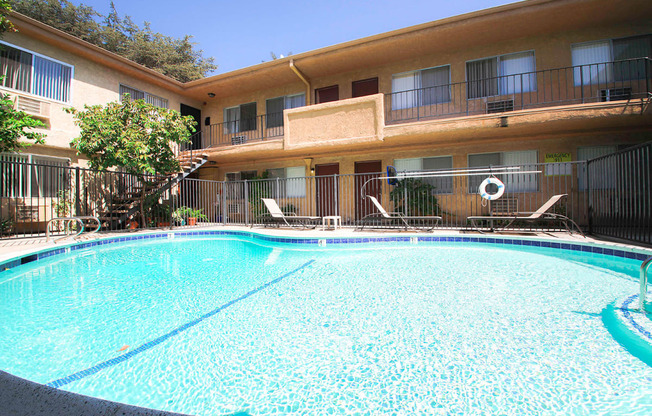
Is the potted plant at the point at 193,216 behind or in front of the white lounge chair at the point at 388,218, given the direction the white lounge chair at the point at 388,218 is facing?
behind

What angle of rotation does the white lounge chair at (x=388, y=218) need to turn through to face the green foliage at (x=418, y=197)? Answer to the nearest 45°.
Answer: approximately 45° to its left

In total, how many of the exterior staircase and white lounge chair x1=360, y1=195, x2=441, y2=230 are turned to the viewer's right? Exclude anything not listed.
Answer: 1

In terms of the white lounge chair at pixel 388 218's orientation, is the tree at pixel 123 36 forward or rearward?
rearward

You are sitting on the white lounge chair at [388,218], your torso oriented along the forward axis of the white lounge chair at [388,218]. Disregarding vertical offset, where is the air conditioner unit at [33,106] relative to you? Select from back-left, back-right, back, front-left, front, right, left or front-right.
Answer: back

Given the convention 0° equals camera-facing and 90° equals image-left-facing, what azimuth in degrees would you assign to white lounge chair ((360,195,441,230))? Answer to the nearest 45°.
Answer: approximately 270°

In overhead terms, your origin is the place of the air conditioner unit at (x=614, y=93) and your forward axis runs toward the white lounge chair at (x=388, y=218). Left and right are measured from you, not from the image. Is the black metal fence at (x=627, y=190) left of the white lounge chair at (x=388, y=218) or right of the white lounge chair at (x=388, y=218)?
left

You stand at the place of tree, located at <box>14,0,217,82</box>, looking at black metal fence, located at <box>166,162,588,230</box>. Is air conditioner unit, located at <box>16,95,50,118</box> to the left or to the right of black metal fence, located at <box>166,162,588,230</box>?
right

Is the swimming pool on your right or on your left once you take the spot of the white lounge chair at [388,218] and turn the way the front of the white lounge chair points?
on your right

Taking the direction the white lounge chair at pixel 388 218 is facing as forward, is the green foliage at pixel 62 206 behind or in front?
behind

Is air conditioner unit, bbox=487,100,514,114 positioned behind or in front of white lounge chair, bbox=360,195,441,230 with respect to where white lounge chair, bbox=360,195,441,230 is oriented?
in front

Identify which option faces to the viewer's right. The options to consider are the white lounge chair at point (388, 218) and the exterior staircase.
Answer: the white lounge chair
